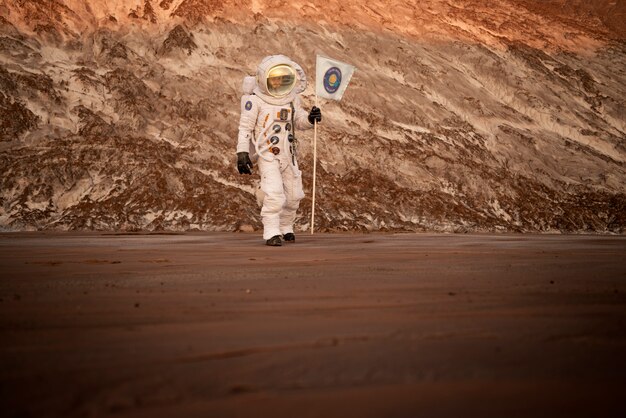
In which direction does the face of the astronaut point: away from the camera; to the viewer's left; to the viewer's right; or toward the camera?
toward the camera
